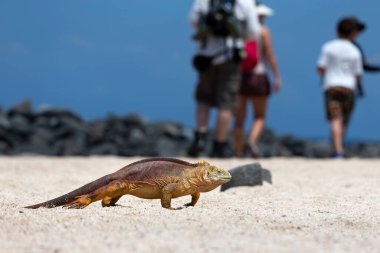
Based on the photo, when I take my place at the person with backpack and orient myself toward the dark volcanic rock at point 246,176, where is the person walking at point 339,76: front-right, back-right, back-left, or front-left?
back-left

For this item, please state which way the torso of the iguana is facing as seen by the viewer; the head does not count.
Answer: to the viewer's right

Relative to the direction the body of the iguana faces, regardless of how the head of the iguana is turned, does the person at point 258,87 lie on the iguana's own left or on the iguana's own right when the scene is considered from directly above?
on the iguana's own left

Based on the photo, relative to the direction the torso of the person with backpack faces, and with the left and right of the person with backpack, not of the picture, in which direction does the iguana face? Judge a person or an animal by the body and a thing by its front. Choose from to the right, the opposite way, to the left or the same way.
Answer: to the right

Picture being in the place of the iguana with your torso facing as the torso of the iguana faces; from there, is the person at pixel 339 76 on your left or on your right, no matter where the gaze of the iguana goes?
on your left

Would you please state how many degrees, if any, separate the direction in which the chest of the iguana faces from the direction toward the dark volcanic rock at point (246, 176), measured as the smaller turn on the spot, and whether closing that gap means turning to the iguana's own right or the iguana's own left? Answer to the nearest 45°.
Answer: approximately 45° to the iguana's own left

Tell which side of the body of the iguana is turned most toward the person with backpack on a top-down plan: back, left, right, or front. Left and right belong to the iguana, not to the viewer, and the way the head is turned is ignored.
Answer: left

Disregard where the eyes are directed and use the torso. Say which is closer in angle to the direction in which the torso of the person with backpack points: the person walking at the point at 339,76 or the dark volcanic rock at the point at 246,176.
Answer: the person walking

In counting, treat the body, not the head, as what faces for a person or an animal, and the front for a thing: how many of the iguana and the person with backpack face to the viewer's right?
1

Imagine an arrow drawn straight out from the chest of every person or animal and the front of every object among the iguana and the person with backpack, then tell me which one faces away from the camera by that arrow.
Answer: the person with backpack

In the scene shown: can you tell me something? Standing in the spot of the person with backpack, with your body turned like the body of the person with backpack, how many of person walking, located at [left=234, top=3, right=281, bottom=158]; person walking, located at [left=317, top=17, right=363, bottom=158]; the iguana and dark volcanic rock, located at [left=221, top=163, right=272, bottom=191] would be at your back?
2

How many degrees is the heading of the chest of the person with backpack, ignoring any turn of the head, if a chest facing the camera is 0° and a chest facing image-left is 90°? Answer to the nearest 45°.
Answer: approximately 180°
